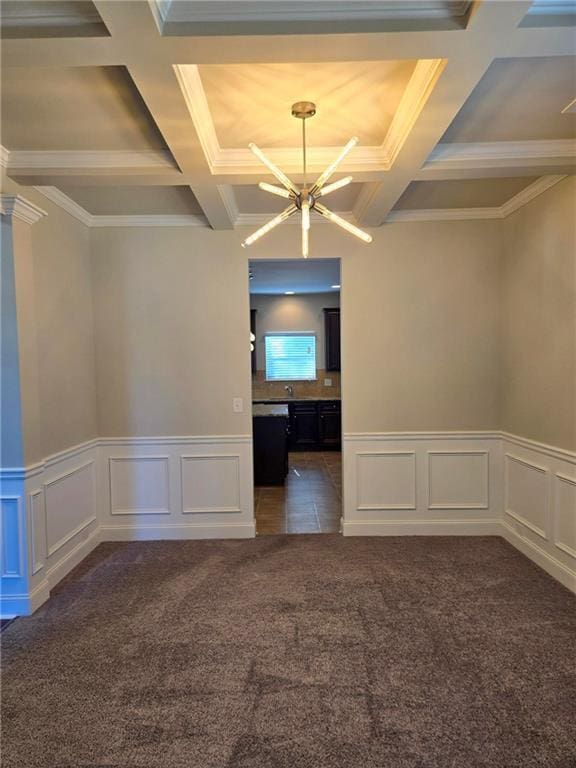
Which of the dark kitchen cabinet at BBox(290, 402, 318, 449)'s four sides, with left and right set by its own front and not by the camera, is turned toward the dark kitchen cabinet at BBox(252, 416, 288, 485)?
front

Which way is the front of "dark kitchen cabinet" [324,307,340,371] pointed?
toward the camera

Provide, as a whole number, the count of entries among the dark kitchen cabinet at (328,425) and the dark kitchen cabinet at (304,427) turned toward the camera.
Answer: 2

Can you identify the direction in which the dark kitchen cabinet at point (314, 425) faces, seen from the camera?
facing the viewer

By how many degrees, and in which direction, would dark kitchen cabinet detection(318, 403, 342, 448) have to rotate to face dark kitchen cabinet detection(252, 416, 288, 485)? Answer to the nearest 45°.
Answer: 0° — it already faces it

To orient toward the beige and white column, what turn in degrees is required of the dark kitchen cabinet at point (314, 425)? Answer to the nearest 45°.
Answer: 0° — it already faces it

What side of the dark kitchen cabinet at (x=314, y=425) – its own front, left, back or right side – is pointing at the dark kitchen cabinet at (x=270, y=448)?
front

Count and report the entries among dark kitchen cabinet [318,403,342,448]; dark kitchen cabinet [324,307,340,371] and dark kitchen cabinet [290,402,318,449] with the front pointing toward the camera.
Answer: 3

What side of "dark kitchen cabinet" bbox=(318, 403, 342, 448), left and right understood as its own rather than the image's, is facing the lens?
front

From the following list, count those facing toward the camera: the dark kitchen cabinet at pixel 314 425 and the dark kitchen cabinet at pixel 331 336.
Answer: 2

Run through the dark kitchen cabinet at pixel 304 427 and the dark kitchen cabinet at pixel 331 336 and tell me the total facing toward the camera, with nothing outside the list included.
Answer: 2
